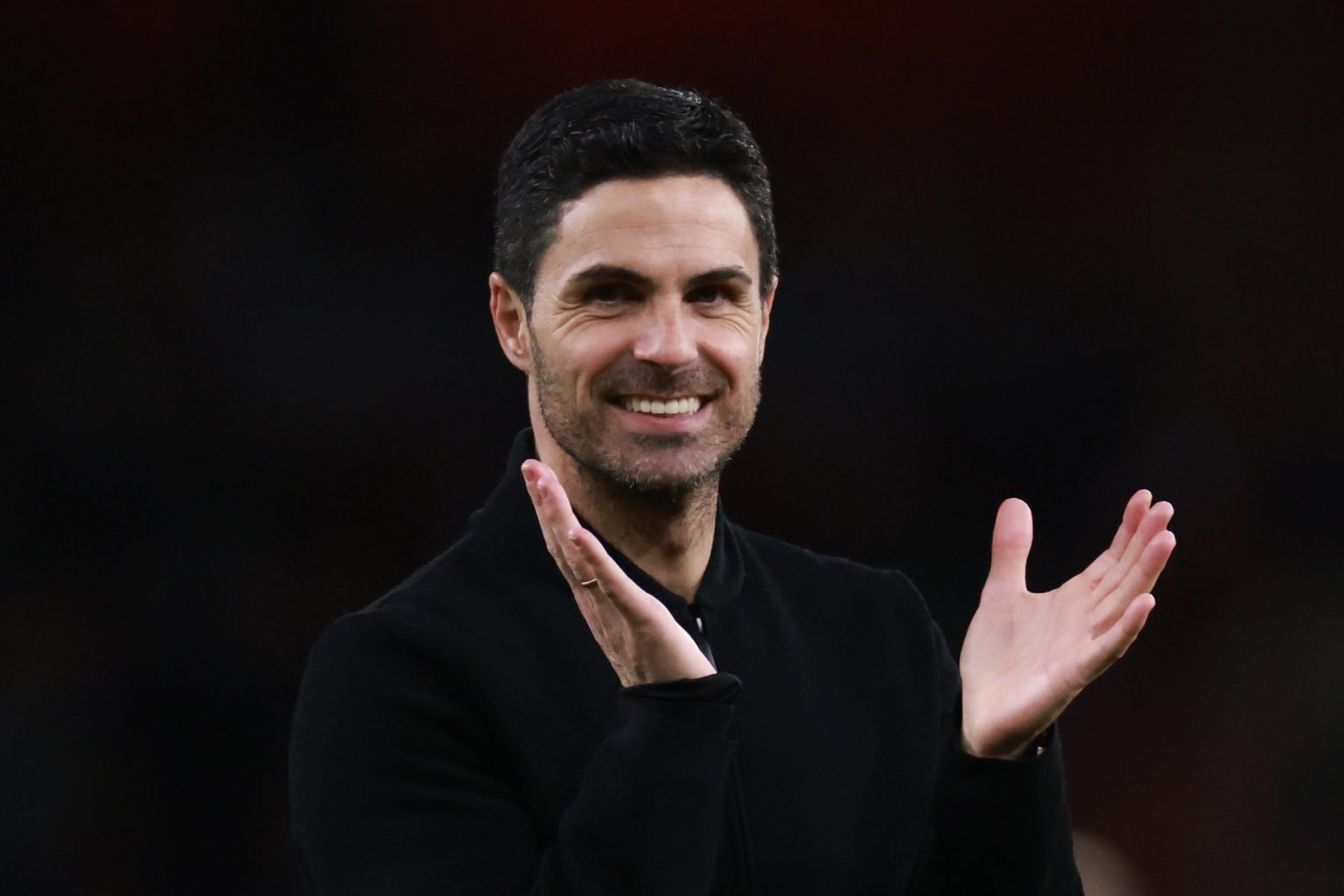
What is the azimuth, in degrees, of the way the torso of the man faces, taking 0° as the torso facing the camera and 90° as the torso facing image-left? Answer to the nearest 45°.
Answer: approximately 315°
